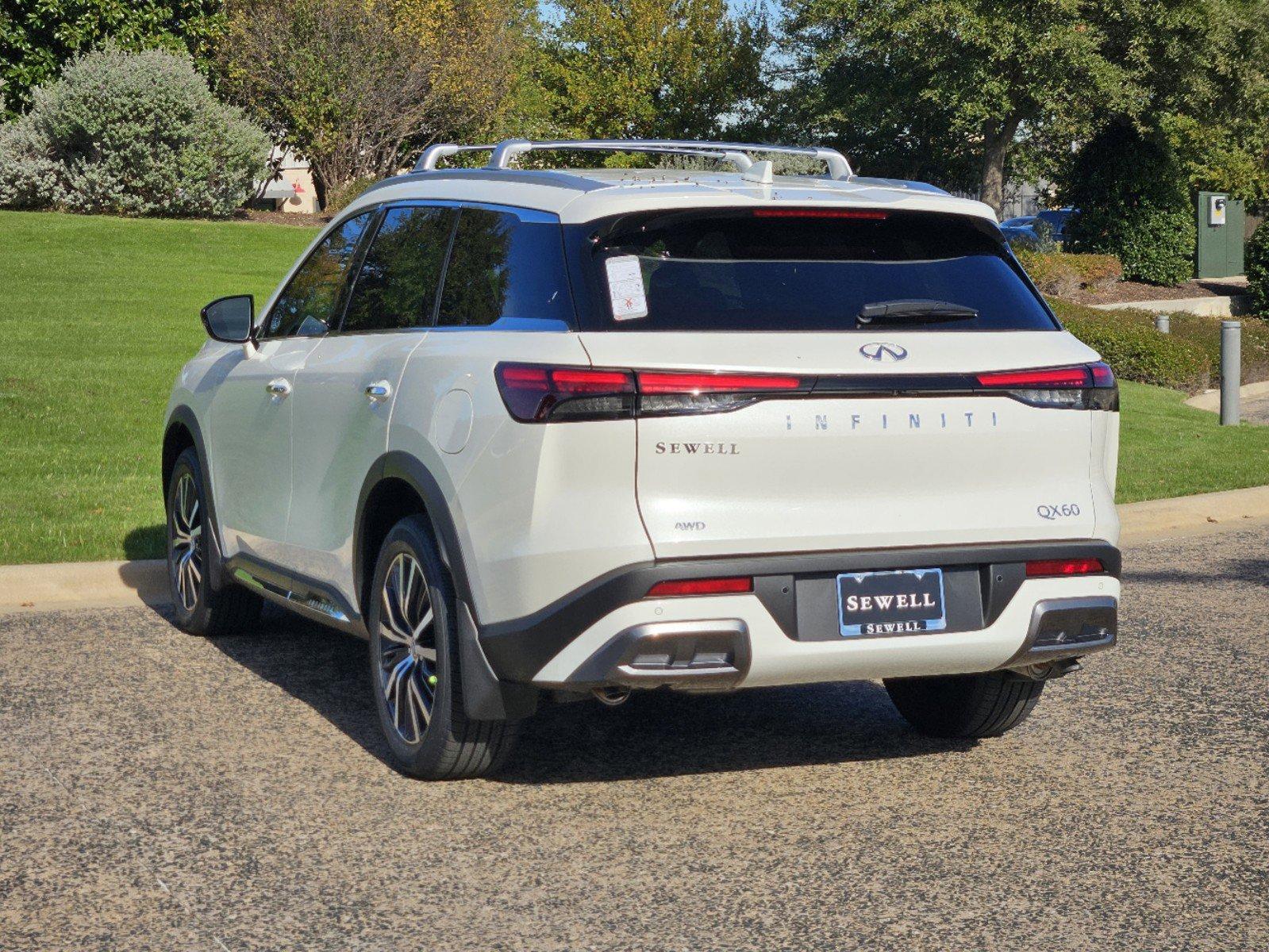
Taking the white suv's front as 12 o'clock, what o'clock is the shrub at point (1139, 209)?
The shrub is roughly at 2 o'clock from the white suv.

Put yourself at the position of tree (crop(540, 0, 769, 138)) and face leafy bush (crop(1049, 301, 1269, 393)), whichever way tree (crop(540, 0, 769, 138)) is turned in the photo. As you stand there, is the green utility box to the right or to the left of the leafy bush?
left

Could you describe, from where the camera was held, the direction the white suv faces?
facing away from the viewer and to the left of the viewer

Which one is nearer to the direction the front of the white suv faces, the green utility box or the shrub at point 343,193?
the shrub

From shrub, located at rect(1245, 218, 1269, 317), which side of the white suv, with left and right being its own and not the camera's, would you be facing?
right

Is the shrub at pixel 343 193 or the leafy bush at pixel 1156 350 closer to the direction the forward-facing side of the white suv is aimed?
the shrub

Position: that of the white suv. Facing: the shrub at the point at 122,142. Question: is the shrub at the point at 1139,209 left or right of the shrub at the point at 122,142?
right

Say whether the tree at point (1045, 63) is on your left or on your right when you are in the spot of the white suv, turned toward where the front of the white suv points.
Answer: on your right

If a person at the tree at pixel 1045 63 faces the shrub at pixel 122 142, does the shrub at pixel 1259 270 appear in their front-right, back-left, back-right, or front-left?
back-left
